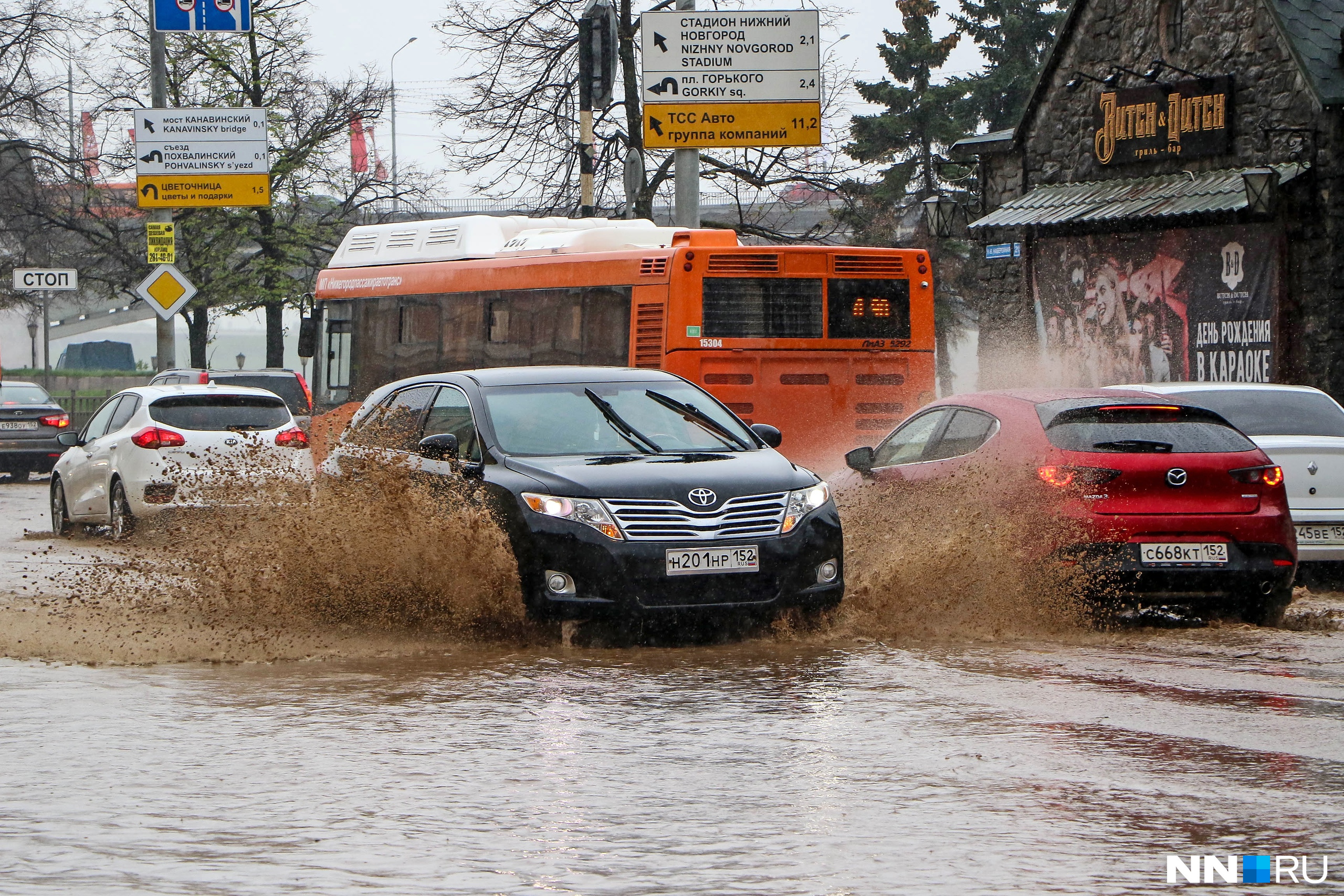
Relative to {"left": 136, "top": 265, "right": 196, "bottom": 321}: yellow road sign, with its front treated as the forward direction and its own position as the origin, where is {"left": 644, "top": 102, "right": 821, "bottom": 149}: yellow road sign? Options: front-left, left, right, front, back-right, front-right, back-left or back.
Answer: front-left

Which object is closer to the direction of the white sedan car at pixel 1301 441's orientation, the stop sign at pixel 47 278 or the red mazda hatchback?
the stop sign

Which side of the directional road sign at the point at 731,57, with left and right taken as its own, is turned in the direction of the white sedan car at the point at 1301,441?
front

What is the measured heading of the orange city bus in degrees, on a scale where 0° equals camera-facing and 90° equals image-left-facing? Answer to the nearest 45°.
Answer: approximately 135°

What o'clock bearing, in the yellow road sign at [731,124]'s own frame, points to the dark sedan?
The dark sedan is roughly at 4 o'clock from the yellow road sign.

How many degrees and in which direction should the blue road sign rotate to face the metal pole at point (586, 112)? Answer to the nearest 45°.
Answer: approximately 45° to its left

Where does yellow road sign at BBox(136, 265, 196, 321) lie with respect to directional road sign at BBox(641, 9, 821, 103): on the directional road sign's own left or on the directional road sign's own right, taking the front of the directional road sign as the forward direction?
on the directional road sign's own right

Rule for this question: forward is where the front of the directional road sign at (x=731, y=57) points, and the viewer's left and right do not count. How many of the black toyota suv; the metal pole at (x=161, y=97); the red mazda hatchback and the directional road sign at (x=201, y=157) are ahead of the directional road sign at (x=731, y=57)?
2

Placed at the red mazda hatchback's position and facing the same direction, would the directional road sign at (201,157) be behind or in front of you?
in front

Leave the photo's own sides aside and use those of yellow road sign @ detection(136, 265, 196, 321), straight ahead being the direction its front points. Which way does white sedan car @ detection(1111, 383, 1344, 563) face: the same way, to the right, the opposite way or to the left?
the opposite way
